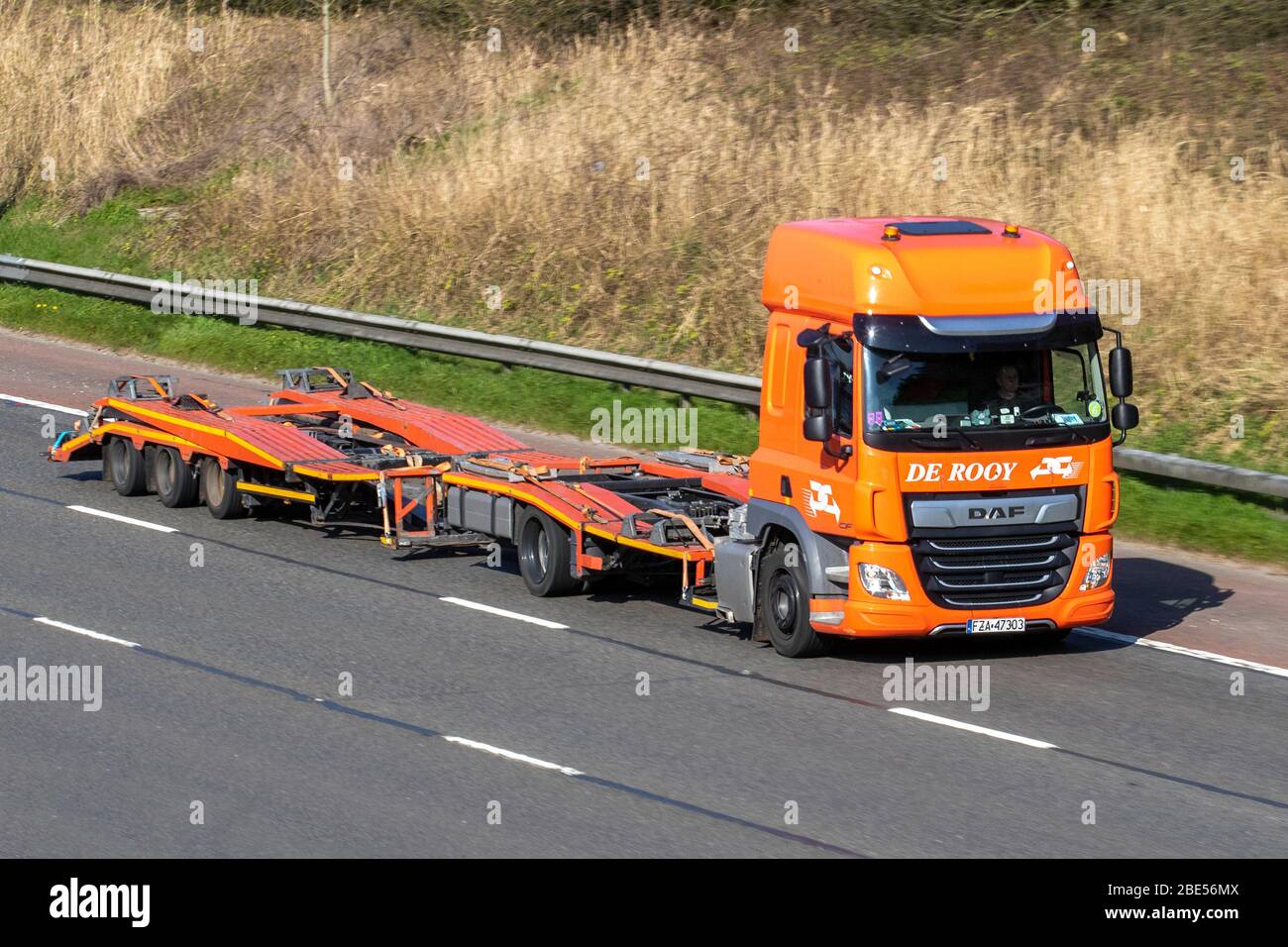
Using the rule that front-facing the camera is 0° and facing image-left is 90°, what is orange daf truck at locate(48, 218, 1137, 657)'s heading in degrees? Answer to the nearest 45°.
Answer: approximately 315°

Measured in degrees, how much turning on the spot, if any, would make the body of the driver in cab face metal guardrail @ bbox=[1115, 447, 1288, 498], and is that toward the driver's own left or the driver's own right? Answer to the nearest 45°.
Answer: approximately 135° to the driver's own left

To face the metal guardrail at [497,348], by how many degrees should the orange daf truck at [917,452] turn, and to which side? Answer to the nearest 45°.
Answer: approximately 135° to its left

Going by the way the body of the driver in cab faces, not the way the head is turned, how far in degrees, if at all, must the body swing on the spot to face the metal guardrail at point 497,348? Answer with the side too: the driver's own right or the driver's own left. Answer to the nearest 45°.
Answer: approximately 180°
